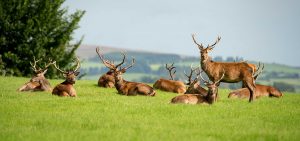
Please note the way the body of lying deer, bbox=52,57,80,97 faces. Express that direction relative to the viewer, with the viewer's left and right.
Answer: facing the viewer and to the right of the viewer

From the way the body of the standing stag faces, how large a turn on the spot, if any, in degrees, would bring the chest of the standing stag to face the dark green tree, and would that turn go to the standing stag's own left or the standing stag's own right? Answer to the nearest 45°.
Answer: approximately 45° to the standing stag's own right

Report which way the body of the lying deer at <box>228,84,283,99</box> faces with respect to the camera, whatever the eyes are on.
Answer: to the viewer's left

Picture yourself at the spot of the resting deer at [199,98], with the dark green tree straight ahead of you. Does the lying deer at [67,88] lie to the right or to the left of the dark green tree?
left

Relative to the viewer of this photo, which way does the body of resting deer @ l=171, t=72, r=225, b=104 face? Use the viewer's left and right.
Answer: facing to the right of the viewer

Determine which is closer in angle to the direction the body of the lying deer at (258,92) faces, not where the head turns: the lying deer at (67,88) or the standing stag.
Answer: the lying deer

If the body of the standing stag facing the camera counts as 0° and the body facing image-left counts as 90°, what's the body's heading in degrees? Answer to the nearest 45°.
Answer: approximately 90°

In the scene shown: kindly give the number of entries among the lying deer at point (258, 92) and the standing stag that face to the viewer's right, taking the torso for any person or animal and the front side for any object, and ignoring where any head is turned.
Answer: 0

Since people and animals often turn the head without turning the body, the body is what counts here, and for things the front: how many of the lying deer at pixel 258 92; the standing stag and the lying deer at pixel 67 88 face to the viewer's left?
2

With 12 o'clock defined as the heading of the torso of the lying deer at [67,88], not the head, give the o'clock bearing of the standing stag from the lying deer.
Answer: The standing stag is roughly at 11 o'clock from the lying deer.
